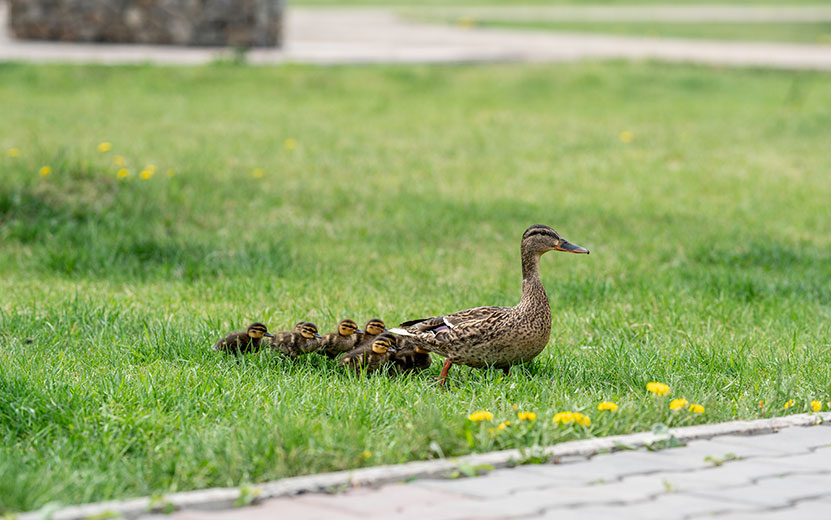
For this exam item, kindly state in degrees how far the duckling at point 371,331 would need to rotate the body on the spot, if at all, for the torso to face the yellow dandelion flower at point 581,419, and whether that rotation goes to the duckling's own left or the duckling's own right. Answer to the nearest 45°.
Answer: approximately 45° to the duckling's own right

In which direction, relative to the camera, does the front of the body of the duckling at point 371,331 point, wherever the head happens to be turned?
to the viewer's right

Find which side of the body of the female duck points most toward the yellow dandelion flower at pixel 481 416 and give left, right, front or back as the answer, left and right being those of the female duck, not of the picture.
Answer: right

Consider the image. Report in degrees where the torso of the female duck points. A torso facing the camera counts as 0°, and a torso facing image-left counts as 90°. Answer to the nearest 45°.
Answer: approximately 270°

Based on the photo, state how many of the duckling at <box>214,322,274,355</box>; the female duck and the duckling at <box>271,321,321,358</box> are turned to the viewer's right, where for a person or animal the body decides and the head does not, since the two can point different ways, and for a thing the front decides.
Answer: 3

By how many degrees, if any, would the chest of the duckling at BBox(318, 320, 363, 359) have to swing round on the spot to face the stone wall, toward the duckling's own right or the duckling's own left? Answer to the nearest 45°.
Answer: approximately 90° to the duckling's own left

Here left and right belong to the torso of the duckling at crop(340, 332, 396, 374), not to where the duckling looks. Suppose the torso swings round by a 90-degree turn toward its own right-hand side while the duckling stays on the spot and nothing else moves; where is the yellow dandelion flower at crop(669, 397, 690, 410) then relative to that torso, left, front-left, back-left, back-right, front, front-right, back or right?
front-left

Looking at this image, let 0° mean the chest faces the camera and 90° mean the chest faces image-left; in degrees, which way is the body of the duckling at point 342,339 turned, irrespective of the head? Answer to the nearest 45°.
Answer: approximately 270°

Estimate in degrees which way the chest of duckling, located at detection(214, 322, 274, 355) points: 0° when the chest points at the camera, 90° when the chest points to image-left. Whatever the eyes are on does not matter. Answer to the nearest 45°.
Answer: approximately 270°

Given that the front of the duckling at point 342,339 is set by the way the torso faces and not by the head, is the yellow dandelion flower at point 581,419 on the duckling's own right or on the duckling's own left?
on the duckling's own right

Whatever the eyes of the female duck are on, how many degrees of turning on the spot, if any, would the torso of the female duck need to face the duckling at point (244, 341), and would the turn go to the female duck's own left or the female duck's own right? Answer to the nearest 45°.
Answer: approximately 180°

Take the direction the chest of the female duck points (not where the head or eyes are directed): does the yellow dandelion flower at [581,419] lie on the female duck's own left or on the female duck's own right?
on the female duck's own right

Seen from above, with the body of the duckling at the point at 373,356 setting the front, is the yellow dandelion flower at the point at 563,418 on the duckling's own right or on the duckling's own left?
on the duckling's own right

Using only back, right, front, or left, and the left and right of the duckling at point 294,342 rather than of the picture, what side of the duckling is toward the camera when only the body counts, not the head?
right
